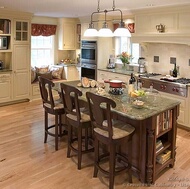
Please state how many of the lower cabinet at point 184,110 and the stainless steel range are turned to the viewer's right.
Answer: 0

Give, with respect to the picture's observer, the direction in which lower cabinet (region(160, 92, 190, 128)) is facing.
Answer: facing the viewer and to the left of the viewer

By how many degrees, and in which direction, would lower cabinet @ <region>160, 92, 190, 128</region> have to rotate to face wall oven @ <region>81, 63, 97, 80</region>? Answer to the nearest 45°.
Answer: approximately 90° to its right

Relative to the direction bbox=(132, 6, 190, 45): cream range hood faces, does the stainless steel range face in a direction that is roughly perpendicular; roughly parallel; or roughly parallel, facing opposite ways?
roughly parallel

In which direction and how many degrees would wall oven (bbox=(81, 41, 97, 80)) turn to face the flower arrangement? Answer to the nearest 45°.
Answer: approximately 90° to its left
